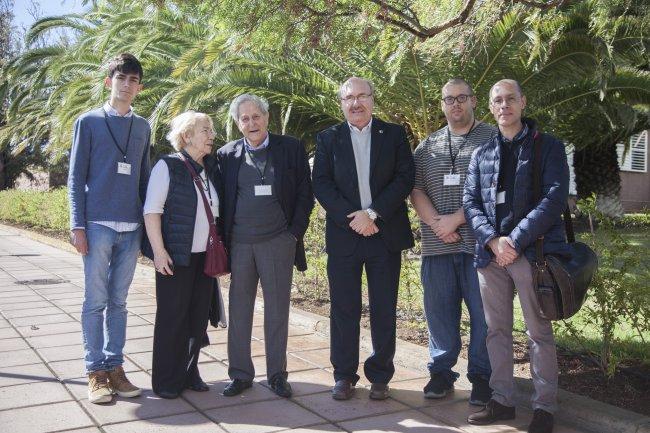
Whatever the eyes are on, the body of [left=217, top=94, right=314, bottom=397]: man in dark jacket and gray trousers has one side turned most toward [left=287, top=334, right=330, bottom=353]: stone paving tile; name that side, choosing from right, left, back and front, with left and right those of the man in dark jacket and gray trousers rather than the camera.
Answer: back

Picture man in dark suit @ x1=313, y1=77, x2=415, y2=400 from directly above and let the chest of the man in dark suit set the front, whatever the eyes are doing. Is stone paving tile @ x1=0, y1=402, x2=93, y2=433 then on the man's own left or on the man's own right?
on the man's own right

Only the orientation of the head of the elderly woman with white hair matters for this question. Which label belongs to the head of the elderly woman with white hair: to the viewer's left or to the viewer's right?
to the viewer's right

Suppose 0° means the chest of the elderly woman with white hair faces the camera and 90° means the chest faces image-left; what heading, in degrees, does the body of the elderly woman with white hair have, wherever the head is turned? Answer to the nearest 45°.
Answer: approximately 315°

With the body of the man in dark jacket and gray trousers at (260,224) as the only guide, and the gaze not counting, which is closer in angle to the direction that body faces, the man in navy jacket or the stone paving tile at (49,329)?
the man in navy jacket

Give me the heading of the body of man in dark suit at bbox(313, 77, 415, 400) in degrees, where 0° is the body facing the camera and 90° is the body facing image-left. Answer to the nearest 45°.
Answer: approximately 0°

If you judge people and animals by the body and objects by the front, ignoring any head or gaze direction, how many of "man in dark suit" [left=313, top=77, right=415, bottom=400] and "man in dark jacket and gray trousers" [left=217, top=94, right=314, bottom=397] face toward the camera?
2

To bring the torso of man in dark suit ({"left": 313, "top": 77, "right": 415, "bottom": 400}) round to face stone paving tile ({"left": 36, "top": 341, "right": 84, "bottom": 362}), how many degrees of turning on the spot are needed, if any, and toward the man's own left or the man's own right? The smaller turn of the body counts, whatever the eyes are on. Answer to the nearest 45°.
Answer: approximately 90° to the man's own right
